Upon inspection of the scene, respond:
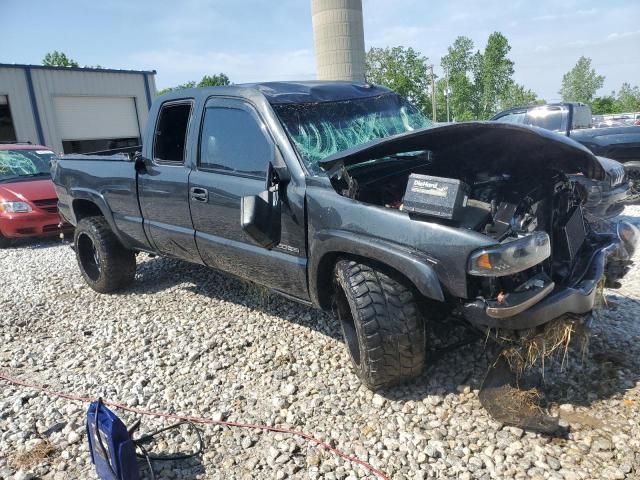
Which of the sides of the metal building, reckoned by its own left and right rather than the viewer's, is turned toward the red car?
front

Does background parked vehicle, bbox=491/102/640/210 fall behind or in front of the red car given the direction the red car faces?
in front

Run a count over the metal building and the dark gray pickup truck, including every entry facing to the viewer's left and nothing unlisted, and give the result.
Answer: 0

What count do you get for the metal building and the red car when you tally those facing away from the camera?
0

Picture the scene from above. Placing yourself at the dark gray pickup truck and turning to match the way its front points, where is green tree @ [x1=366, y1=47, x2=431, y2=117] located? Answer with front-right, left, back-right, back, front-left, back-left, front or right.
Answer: back-left

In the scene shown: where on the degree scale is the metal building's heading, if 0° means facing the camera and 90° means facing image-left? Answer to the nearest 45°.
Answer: approximately 0°

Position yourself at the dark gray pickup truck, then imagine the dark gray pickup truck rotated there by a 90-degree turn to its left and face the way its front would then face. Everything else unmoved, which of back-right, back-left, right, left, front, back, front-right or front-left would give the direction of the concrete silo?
front-left

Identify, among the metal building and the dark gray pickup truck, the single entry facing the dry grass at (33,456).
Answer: the metal building

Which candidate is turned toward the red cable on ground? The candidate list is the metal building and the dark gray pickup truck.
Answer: the metal building

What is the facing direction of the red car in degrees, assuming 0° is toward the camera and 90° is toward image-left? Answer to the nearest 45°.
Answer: approximately 315°

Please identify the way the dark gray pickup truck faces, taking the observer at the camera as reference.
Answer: facing the viewer and to the right of the viewer
